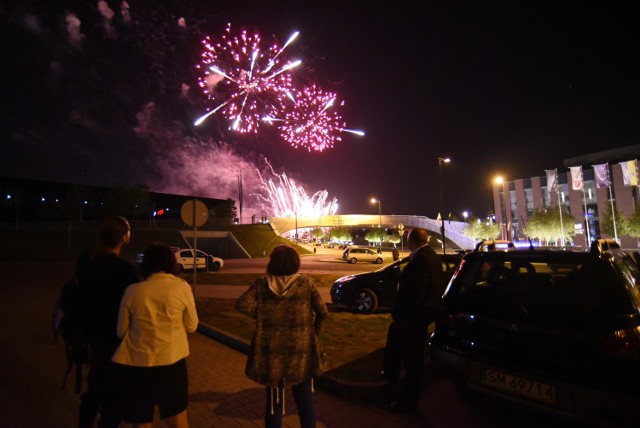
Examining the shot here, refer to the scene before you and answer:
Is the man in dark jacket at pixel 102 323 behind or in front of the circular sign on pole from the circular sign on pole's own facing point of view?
behind

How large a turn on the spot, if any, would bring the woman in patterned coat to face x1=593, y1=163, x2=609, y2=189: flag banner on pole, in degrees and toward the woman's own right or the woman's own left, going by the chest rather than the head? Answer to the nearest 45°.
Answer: approximately 45° to the woman's own right

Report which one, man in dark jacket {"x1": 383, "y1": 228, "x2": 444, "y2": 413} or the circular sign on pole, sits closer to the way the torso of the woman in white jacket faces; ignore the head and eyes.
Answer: the circular sign on pole

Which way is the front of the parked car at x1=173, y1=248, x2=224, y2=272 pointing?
to the viewer's right

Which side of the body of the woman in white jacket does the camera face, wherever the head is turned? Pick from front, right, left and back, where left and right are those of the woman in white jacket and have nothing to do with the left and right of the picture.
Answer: back

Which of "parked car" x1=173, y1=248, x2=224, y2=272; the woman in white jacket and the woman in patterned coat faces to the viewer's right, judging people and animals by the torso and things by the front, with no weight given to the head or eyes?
the parked car

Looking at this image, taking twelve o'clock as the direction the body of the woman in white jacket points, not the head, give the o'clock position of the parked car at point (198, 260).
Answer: The parked car is roughly at 12 o'clock from the woman in white jacket.

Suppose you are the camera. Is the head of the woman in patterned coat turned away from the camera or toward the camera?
away from the camera

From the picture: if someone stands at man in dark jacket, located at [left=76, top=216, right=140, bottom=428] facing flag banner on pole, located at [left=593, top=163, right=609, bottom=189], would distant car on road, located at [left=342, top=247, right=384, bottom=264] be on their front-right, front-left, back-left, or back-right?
front-left

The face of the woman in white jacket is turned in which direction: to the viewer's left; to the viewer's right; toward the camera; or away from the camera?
away from the camera

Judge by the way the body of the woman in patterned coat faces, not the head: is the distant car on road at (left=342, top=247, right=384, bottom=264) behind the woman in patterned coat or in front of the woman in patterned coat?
in front

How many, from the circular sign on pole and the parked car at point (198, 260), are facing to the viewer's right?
1

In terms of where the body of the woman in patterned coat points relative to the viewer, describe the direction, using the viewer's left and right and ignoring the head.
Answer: facing away from the viewer

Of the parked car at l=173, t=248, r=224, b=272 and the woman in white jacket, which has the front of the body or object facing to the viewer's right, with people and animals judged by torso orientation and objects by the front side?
the parked car

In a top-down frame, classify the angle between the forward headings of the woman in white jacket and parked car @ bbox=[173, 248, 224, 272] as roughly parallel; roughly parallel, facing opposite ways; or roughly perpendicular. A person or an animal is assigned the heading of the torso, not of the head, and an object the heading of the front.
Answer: roughly perpendicular

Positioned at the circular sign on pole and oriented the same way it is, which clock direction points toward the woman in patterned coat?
The woman in patterned coat is roughly at 6 o'clock from the circular sign on pole.

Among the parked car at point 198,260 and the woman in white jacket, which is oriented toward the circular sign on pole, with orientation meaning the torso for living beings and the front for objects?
the woman in white jacket

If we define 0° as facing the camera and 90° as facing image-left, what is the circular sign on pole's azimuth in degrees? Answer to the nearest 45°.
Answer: approximately 180°
